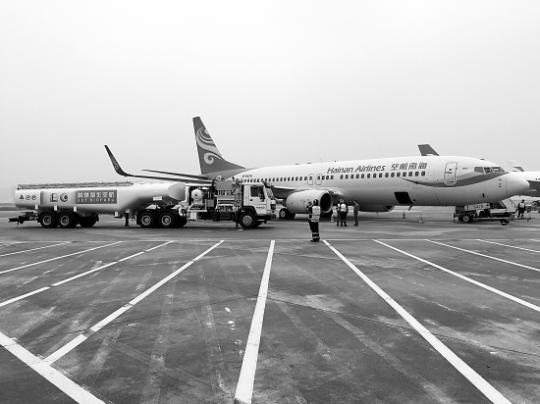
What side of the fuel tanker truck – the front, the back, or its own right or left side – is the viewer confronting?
right

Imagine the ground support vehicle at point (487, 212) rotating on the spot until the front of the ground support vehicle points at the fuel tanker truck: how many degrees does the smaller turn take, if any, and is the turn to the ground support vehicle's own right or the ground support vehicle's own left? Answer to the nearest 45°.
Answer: approximately 135° to the ground support vehicle's own right

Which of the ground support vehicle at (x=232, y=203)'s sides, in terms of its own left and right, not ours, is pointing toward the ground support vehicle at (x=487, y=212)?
front

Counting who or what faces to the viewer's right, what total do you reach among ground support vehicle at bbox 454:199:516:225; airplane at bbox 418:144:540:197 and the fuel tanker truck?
3

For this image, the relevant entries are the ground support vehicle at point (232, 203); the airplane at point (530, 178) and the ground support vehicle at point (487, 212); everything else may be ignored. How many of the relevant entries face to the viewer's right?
3

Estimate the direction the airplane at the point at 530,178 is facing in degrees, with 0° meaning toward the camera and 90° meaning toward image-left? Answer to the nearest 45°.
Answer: approximately 270°

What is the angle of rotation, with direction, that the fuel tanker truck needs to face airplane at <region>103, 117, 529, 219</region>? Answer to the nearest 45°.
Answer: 0° — it already faces it

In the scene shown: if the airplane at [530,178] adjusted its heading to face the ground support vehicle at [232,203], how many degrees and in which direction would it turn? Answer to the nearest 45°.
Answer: approximately 135° to its right

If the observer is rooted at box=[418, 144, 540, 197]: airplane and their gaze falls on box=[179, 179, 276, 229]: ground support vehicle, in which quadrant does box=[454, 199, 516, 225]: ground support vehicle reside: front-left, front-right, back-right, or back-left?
front-left
